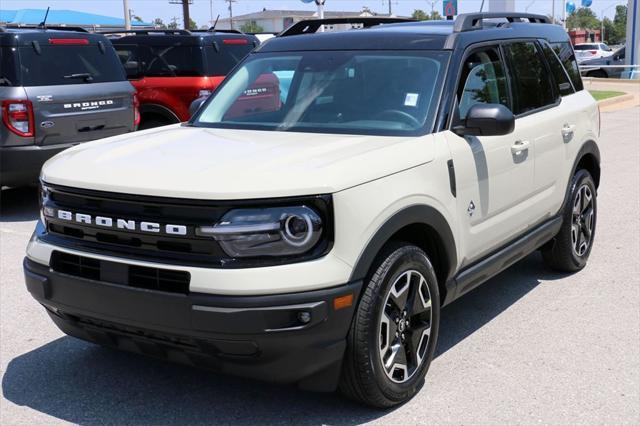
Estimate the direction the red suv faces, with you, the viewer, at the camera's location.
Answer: facing away from the viewer and to the left of the viewer

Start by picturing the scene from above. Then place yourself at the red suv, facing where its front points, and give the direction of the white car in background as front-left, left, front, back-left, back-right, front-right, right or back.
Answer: right
